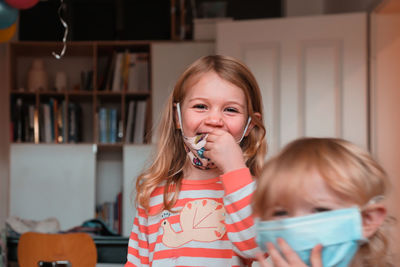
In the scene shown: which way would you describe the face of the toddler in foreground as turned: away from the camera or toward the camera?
toward the camera

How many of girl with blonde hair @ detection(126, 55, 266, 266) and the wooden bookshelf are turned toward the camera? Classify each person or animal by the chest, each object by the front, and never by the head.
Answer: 2

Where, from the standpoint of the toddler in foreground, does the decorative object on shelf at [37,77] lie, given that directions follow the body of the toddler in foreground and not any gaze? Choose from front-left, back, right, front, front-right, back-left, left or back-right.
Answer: right

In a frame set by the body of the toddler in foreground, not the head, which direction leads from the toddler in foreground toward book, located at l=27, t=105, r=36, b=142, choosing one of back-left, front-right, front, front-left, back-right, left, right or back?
right

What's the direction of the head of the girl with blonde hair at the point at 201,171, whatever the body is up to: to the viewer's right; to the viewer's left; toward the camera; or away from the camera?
toward the camera

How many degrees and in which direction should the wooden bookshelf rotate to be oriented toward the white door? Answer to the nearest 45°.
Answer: approximately 45° to its left

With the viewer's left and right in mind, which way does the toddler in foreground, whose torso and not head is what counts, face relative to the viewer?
facing the viewer and to the left of the viewer

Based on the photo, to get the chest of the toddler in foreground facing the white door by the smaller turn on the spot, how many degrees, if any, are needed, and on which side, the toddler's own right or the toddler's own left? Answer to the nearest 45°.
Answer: approximately 135° to the toddler's own right

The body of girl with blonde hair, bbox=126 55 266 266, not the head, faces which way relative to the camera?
toward the camera

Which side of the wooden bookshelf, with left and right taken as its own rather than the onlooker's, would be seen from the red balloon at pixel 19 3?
front
